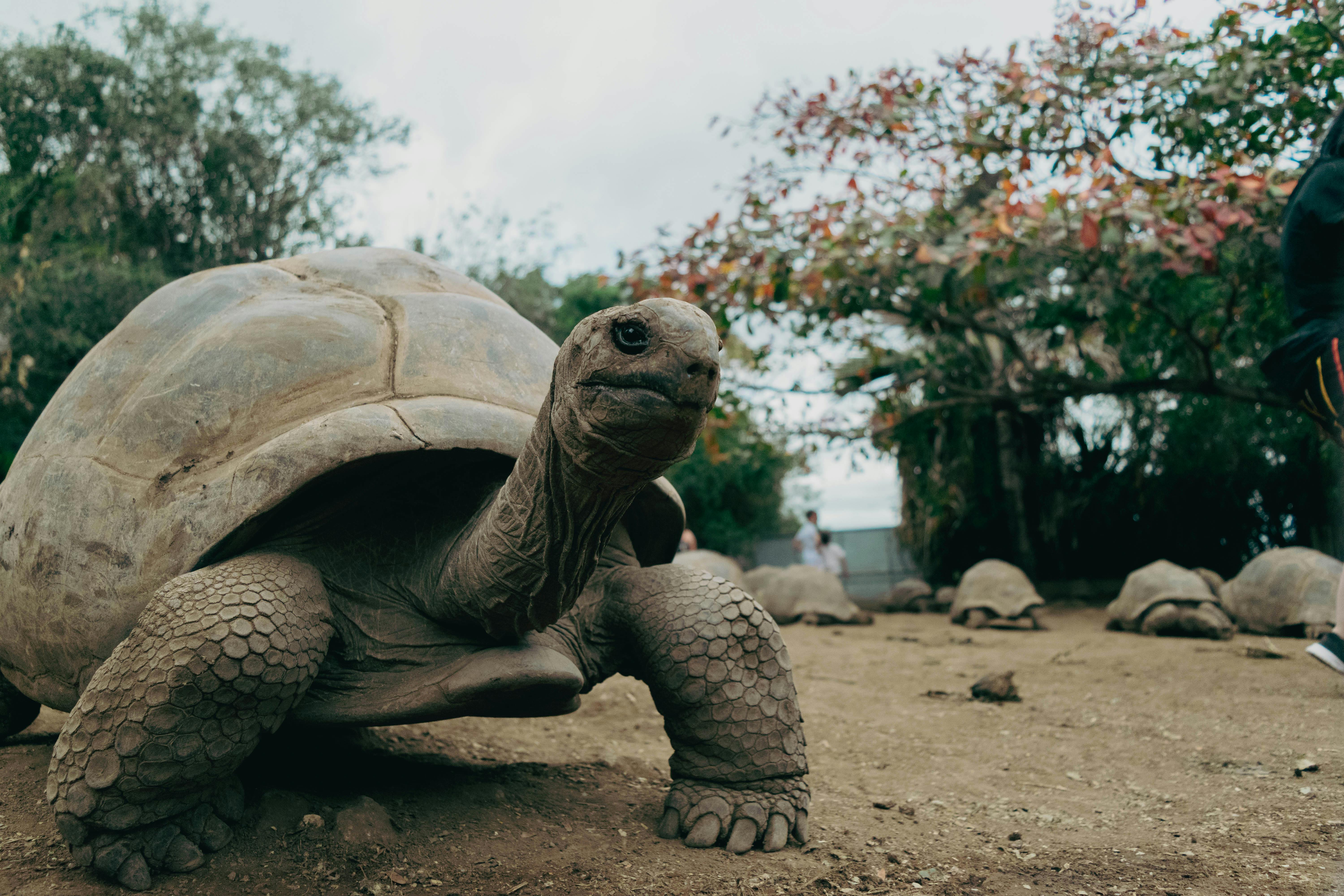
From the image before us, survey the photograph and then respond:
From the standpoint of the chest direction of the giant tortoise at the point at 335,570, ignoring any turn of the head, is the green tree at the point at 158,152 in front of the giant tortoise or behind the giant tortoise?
behind

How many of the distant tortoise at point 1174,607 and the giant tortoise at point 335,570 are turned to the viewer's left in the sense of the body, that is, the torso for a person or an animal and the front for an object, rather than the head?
0

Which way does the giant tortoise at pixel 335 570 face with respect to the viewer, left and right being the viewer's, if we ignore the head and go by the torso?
facing the viewer and to the right of the viewer

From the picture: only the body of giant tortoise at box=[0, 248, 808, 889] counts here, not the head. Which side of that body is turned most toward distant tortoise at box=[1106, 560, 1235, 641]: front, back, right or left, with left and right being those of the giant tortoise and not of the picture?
left

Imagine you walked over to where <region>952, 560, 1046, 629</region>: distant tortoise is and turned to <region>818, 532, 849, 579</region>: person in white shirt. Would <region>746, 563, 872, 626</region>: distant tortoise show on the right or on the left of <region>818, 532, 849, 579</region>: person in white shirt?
left

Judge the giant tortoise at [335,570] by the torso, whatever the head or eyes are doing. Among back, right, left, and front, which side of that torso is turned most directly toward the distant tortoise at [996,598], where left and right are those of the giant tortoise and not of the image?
left

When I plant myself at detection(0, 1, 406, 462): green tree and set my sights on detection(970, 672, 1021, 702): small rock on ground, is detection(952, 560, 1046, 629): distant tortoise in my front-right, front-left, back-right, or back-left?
front-left
